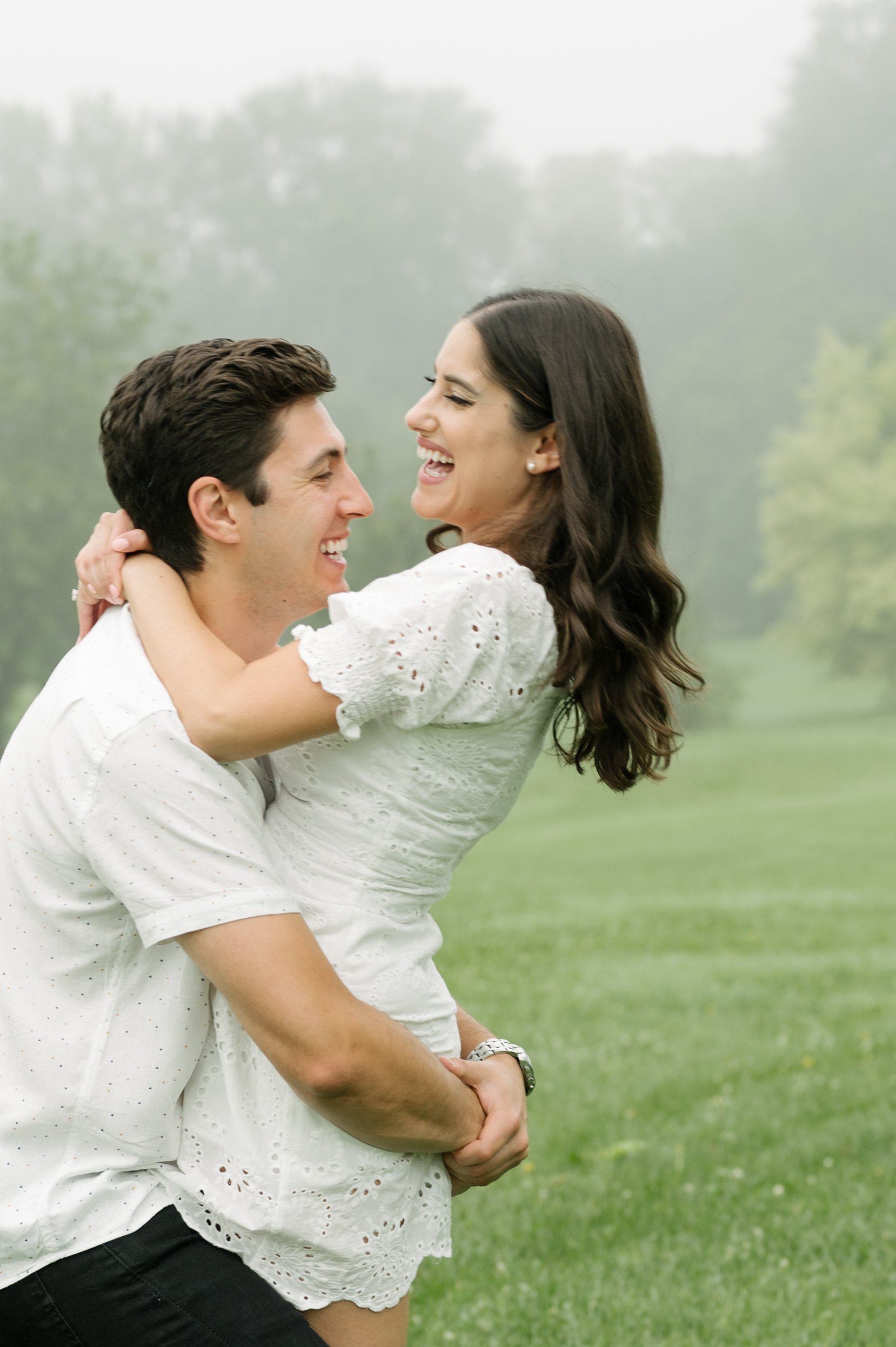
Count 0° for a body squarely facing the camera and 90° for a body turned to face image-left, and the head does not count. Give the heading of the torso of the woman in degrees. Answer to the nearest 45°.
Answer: approximately 90°

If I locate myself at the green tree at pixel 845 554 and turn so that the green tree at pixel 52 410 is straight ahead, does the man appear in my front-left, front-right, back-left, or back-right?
front-left

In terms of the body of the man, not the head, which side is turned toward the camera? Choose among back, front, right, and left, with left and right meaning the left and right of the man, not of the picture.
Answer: right

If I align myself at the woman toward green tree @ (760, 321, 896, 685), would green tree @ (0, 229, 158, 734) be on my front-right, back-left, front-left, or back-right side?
front-left

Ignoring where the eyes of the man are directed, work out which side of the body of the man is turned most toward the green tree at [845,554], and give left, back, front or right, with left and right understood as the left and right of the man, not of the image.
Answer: left

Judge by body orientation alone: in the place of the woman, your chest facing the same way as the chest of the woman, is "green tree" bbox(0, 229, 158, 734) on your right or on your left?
on your right

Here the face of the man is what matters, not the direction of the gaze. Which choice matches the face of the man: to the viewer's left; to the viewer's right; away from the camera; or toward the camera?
to the viewer's right

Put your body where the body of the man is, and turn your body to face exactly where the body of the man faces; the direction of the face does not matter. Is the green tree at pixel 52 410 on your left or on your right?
on your left

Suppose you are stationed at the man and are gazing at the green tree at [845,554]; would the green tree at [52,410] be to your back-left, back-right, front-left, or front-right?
front-left

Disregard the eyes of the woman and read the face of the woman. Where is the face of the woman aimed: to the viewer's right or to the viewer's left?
to the viewer's left
